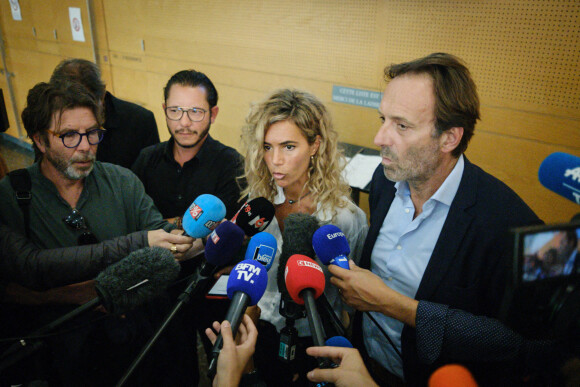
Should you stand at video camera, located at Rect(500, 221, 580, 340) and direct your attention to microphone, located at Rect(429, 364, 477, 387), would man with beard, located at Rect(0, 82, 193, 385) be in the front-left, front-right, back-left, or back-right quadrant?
front-right

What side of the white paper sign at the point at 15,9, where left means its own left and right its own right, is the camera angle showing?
front

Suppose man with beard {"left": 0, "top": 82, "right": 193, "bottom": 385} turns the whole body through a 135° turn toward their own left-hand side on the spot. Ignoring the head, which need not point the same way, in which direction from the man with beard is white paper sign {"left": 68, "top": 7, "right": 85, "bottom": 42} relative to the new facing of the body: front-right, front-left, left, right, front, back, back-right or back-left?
front

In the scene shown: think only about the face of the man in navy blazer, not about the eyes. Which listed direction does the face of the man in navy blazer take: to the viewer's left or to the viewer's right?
to the viewer's left

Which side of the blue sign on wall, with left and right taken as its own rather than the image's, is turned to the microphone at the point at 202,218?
front

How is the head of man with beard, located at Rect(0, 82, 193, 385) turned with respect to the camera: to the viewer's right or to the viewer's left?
to the viewer's right

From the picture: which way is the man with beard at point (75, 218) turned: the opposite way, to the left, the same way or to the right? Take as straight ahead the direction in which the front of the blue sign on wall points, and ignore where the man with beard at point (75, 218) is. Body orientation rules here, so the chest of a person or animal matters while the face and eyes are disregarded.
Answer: to the left

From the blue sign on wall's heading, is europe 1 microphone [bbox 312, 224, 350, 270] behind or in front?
in front

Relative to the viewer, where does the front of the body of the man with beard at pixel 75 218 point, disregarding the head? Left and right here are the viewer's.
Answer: facing the viewer and to the right of the viewer

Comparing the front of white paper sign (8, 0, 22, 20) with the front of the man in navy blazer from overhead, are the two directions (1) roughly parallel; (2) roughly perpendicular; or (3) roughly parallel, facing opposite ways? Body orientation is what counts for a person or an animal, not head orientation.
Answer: roughly perpendicular

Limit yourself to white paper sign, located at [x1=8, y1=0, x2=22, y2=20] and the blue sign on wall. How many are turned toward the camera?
2

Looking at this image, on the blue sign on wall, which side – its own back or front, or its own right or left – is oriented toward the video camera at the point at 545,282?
front

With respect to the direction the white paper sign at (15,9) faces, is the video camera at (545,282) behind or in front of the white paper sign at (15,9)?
in front

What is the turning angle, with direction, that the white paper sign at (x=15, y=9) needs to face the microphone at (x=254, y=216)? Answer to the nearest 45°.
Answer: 0° — it already faces it

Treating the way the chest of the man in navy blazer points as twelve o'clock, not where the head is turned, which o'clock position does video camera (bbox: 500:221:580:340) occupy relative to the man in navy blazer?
The video camera is roughly at 10 o'clock from the man in navy blazer.

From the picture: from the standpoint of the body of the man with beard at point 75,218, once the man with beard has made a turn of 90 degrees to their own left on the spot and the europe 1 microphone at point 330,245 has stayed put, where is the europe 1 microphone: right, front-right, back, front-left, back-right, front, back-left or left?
right
